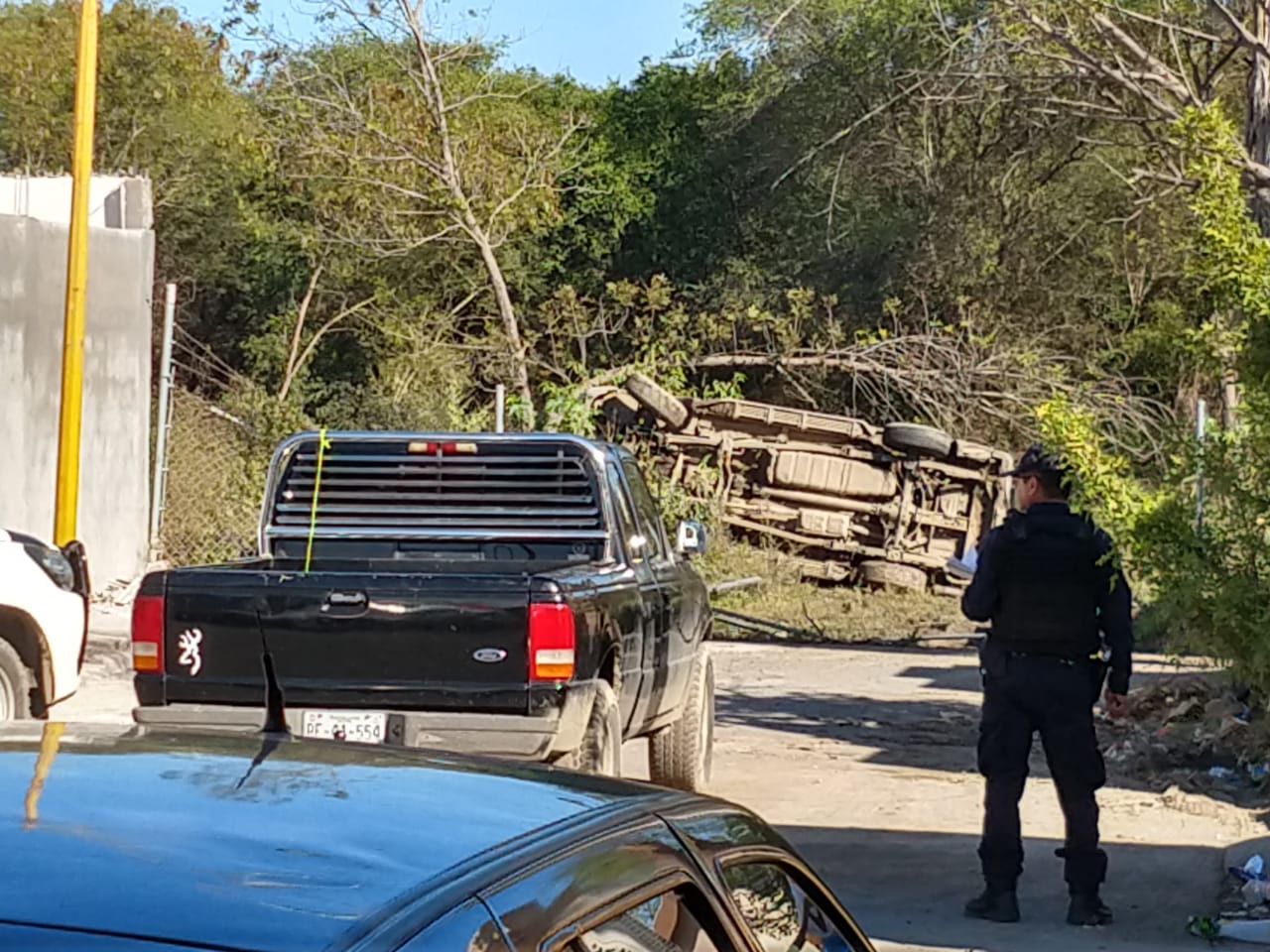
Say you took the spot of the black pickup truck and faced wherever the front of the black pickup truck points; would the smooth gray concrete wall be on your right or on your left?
on your left

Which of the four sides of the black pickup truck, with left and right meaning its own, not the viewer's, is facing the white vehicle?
left

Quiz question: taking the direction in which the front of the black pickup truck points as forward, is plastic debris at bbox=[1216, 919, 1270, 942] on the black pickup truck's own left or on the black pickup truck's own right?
on the black pickup truck's own right

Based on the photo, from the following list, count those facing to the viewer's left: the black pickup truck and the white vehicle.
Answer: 0

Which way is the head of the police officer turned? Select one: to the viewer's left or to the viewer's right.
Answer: to the viewer's left

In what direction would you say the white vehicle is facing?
to the viewer's right

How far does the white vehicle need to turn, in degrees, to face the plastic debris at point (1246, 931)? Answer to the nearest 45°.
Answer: approximately 45° to its right

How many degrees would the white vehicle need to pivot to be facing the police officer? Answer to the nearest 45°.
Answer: approximately 45° to its right

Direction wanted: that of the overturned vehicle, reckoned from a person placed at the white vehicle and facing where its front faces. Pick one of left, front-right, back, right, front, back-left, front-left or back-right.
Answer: front-left

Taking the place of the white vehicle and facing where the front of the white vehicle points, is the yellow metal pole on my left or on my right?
on my left

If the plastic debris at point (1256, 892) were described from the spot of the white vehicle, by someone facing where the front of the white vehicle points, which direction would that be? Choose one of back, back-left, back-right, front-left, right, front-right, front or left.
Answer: front-right

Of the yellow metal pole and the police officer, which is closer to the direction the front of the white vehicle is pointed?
the police officer

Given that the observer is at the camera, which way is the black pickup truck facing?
facing away from the viewer and to the right of the viewer
